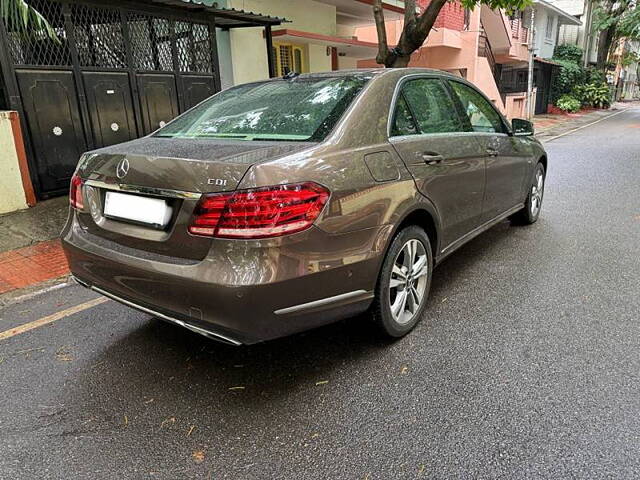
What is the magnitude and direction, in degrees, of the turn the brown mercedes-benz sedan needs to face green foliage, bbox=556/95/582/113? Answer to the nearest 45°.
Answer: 0° — it already faces it

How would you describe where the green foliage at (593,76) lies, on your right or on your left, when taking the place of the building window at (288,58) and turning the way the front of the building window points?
on your left

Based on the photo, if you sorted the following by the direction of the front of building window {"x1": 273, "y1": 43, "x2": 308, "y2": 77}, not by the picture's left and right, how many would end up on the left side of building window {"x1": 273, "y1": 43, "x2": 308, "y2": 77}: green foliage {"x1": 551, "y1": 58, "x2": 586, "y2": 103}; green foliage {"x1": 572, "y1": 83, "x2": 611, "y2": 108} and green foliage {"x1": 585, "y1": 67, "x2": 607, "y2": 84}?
3

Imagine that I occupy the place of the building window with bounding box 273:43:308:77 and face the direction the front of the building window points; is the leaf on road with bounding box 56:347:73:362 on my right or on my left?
on my right

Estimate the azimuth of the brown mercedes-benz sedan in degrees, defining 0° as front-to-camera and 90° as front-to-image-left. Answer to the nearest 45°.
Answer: approximately 225°

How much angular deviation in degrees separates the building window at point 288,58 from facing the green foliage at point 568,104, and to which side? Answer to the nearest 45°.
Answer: approximately 90° to its left

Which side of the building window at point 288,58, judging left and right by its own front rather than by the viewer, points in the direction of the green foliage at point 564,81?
left

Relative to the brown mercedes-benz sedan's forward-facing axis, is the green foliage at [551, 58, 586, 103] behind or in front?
in front

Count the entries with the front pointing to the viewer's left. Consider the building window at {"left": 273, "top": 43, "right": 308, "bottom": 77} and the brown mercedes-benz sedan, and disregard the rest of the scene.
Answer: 0

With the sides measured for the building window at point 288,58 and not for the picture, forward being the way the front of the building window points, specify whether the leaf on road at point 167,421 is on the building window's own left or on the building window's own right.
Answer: on the building window's own right

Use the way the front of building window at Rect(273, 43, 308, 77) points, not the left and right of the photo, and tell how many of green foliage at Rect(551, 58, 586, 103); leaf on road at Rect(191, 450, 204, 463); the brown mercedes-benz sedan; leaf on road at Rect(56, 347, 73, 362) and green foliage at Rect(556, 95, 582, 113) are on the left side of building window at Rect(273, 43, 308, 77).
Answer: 2

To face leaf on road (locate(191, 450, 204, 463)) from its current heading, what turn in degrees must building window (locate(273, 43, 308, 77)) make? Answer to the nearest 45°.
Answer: approximately 45° to its right

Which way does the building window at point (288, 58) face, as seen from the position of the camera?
facing the viewer and to the right of the viewer

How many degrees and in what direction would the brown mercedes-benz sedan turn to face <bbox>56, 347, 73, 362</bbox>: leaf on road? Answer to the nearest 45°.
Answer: approximately 135° to its left
